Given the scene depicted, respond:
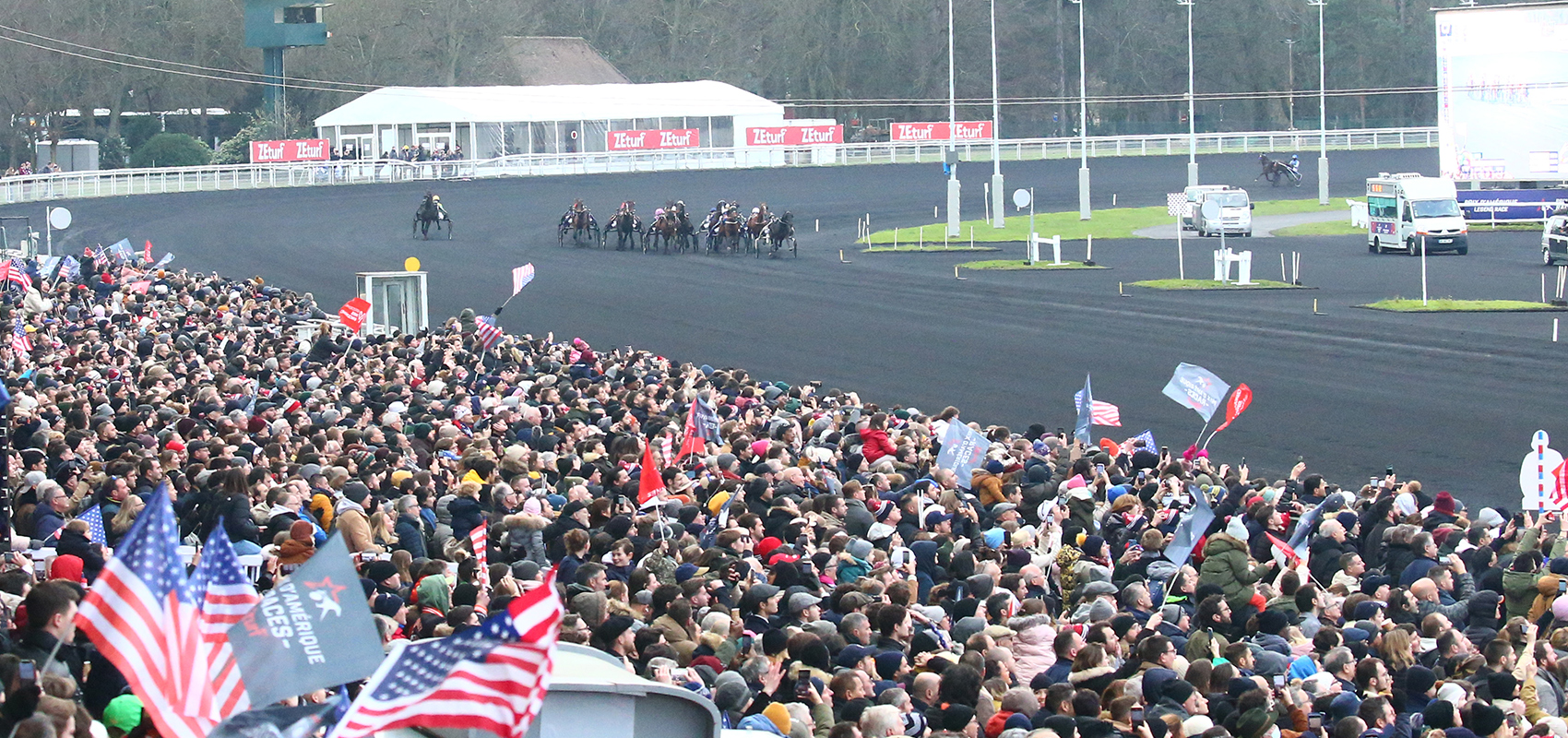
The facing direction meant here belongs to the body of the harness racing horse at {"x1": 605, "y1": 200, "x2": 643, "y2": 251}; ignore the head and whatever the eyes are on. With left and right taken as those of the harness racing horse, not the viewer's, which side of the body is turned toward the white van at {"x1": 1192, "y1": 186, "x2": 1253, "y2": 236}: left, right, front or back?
left

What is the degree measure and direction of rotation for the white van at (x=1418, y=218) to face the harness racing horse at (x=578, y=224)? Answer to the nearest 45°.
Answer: approximately 135° to its right

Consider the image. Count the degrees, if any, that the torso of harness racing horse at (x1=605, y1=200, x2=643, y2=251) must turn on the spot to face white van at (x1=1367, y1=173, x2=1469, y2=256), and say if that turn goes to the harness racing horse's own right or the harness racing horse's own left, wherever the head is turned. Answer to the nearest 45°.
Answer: approximately 90° to the harness racing horse's own left

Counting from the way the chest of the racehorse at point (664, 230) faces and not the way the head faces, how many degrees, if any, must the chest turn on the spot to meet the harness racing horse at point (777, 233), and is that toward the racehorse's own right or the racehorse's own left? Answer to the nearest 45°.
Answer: approximately 90° to the racehorse's own left

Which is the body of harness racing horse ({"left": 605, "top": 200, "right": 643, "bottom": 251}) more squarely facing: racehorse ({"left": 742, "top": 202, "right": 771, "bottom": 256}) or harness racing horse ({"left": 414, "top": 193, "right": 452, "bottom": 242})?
the racehorse

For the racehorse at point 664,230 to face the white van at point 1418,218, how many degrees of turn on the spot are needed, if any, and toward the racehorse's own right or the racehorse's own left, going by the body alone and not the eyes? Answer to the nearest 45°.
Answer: approximately 90° to the racehorse's own left

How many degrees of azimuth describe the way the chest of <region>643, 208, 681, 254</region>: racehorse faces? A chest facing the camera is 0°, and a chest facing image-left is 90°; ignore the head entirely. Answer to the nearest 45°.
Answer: approximately 0°

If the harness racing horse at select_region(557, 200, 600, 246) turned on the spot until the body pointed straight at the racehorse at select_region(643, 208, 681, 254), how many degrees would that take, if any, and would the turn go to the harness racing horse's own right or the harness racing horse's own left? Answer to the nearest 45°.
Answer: approximately 45° to the harness racing horse's own left

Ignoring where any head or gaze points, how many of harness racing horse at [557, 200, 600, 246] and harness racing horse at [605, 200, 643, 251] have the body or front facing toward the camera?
2
